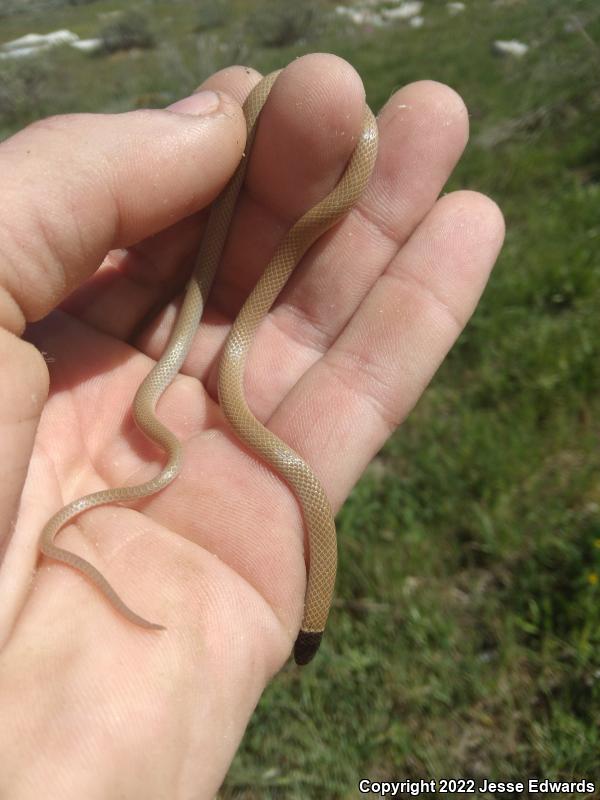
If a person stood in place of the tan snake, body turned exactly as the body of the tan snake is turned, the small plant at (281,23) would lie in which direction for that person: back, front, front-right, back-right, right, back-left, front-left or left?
back

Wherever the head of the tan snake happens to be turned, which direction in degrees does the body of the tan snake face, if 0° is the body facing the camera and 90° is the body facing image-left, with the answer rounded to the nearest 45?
approximately 0°

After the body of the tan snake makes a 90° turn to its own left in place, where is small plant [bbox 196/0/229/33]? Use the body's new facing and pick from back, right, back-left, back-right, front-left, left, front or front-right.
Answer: left

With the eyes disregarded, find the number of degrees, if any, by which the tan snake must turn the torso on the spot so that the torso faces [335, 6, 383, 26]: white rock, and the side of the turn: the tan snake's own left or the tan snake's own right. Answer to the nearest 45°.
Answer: approximately 180°

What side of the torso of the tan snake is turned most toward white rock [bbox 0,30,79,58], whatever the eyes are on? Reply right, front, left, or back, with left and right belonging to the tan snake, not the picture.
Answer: back

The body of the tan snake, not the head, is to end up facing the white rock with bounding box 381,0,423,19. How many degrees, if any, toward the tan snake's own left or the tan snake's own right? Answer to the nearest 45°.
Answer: approximately 180°

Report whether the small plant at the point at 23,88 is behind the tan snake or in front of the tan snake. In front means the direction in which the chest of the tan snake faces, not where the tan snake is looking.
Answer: behind

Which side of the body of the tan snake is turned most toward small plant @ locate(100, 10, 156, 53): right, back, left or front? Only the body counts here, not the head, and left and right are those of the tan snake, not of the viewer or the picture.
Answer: back

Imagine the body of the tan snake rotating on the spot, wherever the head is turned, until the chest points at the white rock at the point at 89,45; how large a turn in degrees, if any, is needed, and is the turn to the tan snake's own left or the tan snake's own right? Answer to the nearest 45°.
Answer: approximately 180°
